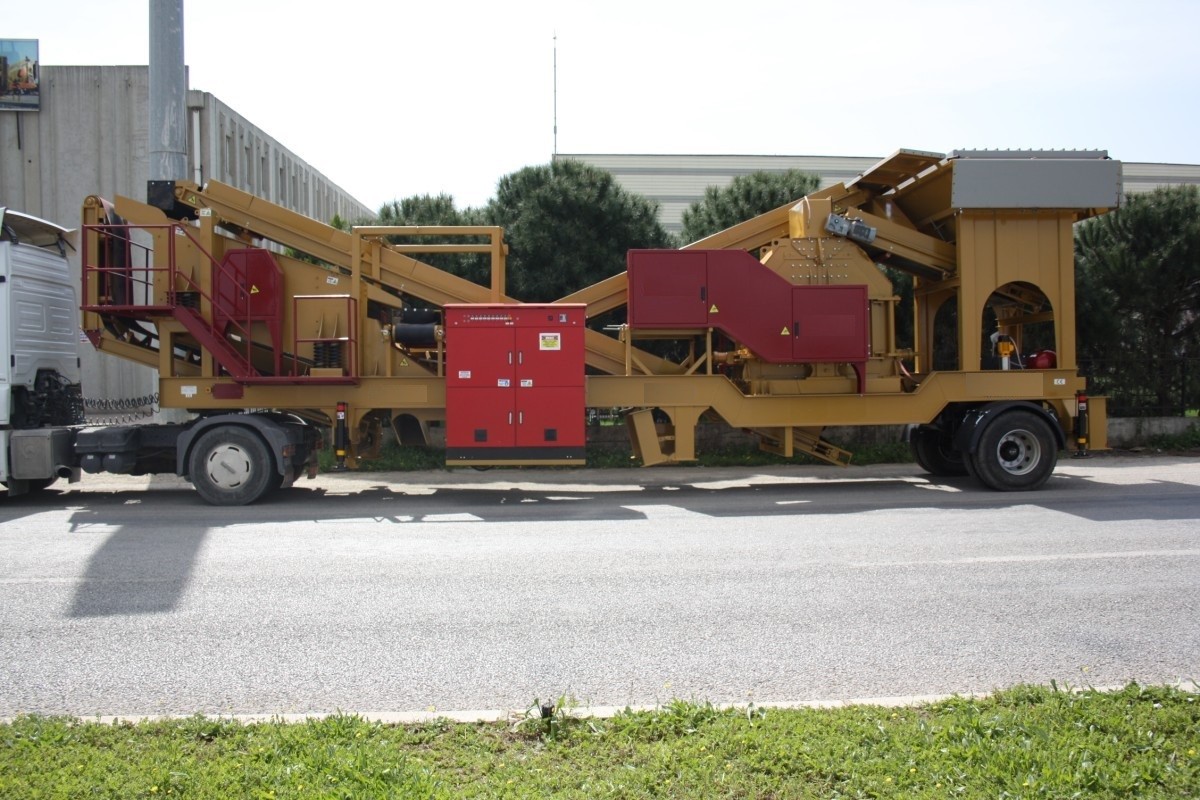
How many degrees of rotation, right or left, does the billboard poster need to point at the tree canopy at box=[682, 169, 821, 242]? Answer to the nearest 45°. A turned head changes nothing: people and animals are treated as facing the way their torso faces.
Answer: approximately 45° to its left

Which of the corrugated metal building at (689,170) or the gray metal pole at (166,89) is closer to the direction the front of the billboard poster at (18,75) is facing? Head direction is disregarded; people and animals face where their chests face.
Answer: the gray metal pole

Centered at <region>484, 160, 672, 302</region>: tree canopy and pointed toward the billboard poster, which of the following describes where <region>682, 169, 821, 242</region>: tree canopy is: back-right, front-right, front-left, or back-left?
back-right

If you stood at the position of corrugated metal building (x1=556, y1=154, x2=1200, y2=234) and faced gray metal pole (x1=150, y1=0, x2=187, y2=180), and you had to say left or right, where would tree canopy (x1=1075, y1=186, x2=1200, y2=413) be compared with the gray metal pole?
left

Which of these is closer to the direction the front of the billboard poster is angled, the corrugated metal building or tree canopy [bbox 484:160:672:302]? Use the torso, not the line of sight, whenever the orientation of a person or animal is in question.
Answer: the tree canopy

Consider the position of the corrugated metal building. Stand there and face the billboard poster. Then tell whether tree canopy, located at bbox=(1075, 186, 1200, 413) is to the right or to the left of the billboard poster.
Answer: left

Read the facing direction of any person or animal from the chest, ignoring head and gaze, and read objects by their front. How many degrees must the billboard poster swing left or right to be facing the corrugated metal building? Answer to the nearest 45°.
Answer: approximately 90° to its left

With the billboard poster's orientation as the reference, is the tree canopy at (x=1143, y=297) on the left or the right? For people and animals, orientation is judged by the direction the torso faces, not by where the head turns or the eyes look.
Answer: on its left

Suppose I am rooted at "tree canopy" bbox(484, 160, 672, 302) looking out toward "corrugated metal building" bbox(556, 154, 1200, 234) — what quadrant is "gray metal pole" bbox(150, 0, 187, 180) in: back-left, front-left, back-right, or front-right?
back-left

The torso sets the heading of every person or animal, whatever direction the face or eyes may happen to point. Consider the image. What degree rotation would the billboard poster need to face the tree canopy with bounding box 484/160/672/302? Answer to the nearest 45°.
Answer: approximately 45° to its left

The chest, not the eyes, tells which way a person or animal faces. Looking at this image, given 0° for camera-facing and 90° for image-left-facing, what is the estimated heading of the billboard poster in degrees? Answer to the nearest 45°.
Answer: approximately 0°
